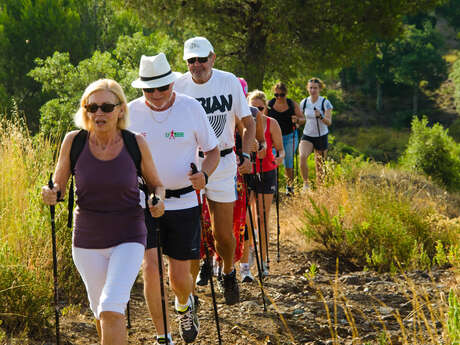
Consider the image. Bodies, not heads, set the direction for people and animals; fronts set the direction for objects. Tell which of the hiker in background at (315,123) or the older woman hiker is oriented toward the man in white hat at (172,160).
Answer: the hiker in background

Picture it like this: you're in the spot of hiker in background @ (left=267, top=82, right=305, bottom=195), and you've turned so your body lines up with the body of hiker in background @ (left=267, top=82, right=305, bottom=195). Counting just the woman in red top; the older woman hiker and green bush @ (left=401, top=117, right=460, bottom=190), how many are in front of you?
2

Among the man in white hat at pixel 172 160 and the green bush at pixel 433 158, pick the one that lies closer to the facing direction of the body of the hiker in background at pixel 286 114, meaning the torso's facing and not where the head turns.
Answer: the man in white hat

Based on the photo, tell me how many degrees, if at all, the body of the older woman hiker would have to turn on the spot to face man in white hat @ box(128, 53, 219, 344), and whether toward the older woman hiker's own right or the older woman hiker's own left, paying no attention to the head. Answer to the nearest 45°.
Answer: approximately 135° to the older woman hiker's own left

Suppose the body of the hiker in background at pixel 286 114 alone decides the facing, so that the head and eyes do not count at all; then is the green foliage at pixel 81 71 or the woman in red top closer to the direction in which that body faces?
the woman in red top

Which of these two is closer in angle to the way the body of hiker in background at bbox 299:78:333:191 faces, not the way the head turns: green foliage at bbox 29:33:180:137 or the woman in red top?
the woman in red top

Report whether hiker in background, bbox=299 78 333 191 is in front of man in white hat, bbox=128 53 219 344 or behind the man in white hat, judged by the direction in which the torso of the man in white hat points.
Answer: behind

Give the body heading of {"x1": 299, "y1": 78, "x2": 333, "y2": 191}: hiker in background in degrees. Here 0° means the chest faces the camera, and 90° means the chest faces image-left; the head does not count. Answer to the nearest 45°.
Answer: approximately 0°

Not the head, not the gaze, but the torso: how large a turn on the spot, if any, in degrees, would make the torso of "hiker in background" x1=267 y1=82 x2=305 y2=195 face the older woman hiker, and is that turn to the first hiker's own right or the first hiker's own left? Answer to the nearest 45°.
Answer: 0° — they already face them

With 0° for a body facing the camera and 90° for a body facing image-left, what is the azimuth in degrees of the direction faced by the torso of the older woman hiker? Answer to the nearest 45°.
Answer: approximately 0°

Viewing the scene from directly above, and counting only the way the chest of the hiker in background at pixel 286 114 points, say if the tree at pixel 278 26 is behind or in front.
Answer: behind
